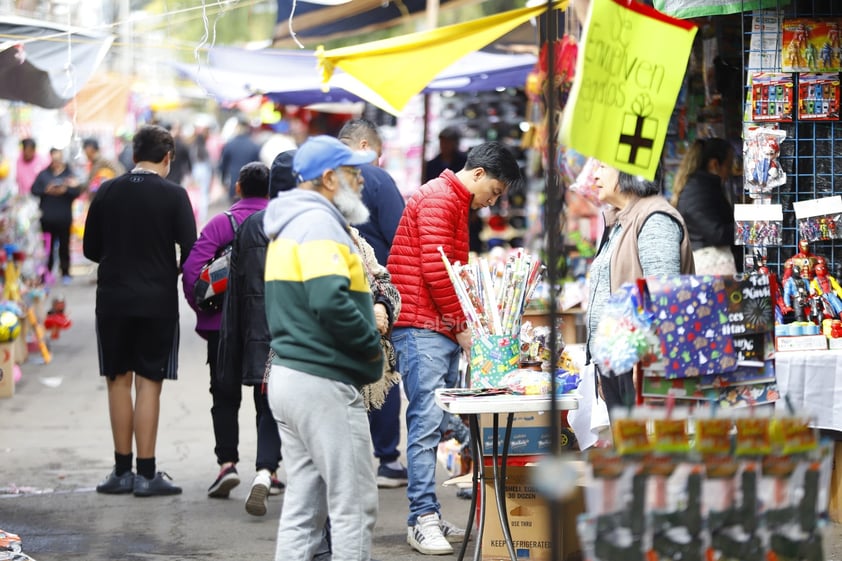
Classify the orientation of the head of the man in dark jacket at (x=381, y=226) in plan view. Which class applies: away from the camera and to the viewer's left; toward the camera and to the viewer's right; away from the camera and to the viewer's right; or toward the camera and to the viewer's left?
away from the camera and to the viewer's right

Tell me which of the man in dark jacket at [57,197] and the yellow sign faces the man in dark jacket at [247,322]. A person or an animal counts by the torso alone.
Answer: the man in dark jacket at [57,197]

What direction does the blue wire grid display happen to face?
toward the camera

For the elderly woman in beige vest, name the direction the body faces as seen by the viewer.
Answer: to the viewer's left

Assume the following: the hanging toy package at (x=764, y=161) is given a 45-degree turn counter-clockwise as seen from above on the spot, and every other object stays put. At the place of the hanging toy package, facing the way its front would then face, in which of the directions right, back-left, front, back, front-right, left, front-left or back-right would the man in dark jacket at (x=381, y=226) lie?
back-right

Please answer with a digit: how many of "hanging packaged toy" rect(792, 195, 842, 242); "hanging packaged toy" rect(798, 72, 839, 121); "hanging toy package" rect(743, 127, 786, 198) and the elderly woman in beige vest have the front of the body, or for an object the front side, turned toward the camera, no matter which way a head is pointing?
3

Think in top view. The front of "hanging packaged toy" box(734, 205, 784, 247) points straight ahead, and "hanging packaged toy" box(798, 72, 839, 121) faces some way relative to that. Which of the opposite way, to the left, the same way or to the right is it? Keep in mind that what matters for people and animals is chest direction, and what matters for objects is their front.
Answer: the same way

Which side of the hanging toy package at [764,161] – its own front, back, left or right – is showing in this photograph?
front

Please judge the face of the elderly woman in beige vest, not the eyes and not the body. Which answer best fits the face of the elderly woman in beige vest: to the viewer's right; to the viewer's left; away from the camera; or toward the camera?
to the viewer's left

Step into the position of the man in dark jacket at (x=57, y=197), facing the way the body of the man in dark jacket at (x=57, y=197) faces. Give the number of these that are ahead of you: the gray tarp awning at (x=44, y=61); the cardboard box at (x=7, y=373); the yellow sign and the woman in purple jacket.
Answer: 4

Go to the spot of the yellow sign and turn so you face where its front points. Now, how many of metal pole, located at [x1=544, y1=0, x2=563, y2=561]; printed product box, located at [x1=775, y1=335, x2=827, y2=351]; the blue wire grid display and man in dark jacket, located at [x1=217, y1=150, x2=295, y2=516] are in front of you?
1

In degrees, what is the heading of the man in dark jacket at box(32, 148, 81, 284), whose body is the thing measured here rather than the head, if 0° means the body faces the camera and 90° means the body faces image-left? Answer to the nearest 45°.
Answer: approximately 0°

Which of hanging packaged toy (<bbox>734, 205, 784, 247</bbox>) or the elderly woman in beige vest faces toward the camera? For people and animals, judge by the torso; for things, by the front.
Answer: the hanging packaged toy

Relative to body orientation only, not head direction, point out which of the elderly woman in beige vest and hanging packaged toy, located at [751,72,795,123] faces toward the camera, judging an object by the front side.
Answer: the hanging packaged toy

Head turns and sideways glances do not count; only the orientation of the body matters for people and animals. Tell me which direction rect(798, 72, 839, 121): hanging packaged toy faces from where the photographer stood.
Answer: facing the viewer

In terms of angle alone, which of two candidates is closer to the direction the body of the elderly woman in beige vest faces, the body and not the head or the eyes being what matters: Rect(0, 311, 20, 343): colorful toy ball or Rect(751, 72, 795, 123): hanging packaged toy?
the colorful toy ball
